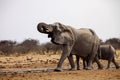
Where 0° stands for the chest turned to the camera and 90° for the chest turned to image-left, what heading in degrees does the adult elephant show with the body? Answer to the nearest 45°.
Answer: approximately 90°

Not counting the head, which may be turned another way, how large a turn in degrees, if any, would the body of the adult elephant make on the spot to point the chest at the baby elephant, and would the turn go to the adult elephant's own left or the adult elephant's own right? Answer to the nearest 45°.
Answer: approximately 135° to the adult elephant's own right

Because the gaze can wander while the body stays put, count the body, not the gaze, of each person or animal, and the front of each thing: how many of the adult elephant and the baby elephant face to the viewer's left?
2

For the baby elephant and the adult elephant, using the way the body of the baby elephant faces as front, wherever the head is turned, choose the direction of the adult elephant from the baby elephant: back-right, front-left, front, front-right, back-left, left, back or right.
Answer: front-left

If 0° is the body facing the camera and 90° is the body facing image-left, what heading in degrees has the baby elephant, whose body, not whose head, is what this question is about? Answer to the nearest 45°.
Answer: approximately 90°
